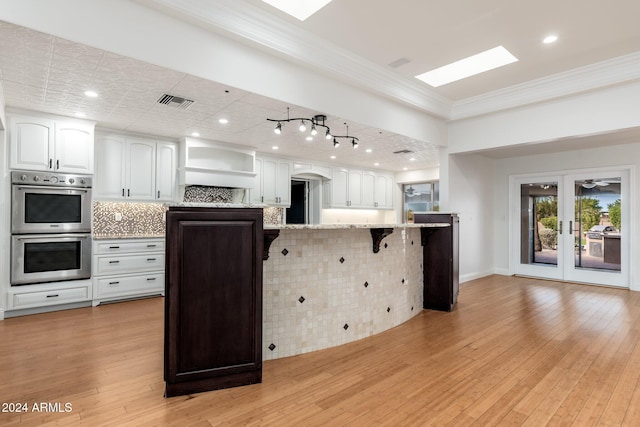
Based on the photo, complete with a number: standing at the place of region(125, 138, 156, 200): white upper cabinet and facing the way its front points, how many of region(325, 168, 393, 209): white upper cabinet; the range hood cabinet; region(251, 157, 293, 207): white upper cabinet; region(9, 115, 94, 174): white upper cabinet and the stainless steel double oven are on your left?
3

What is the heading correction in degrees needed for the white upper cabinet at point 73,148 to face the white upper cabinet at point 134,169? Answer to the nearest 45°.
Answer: approximately 90° to its left

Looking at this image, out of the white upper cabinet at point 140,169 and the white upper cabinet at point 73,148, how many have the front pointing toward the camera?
2

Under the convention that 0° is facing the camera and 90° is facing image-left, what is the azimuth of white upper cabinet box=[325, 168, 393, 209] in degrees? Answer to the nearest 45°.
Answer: approximately 315°

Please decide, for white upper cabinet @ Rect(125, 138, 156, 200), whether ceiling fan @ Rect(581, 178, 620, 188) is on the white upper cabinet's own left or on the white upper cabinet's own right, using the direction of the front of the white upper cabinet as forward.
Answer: on the white upper cabinet's own left

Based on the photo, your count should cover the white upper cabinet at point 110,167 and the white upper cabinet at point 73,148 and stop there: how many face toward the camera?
2
